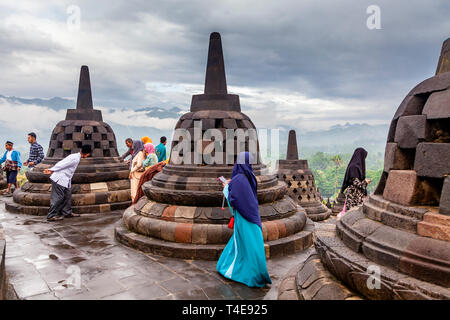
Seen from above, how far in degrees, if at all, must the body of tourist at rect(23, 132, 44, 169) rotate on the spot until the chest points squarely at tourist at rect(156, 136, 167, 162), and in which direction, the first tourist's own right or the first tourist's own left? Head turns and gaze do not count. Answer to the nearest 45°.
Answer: approximately 135° to the first tourist's own left

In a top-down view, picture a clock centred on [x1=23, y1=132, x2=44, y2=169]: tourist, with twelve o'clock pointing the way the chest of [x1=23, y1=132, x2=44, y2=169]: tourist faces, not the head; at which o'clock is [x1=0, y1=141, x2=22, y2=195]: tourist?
[x1=0, y1=141, x2=22, y2=195]: tourist is roughly at 2 o'clock from [x1=23, y1=132, x2=44, y2=169]: tourist.

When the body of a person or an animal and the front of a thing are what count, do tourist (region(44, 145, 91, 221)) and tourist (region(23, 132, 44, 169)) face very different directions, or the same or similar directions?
very different directions

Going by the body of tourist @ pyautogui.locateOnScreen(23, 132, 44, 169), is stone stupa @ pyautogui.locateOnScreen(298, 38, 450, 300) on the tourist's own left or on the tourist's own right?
on the tourist's own left

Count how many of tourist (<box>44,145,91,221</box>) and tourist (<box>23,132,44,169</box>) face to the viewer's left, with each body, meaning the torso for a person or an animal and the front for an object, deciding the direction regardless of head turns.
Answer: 1
